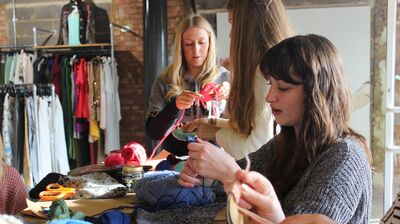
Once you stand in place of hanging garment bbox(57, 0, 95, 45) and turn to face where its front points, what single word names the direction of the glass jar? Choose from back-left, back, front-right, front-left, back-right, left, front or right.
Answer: front

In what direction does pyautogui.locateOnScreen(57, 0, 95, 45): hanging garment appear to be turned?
toward the camera

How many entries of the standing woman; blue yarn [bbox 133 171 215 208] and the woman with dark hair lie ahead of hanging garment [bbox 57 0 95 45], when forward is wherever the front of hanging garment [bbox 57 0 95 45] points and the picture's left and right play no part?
3

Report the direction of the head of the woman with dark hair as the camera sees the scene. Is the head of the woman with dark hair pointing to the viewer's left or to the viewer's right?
to the viewer's left

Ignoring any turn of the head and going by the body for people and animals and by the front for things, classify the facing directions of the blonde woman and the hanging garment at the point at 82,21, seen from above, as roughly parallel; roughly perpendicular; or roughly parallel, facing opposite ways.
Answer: roughly parallel

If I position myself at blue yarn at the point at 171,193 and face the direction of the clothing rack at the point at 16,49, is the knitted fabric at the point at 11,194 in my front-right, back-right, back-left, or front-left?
front-left

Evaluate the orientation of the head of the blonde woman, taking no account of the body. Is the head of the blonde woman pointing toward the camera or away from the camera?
toward the camera

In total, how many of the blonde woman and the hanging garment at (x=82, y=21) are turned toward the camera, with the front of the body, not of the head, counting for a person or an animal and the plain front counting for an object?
2
